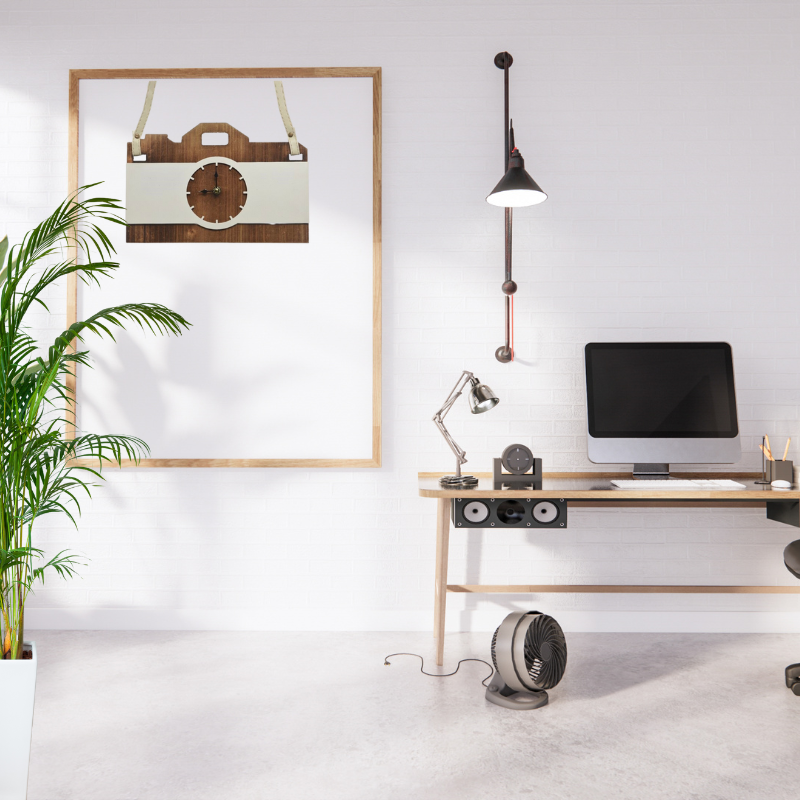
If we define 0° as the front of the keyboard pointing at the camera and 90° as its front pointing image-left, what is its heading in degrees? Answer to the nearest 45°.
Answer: approximately 0°

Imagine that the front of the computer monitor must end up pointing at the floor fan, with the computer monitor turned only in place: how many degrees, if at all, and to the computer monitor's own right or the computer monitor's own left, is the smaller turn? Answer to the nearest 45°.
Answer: approximately 45° to the computer monitor's own right

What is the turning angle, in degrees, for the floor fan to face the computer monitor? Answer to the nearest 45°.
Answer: approximately 90° to its left

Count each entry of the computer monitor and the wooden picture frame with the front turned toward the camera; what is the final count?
2
